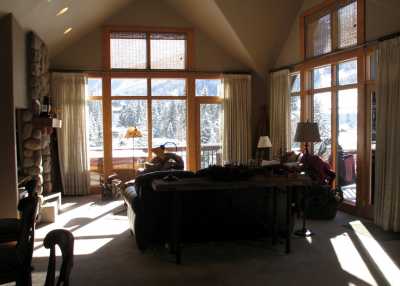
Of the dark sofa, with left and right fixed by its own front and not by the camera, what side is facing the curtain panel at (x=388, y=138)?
right

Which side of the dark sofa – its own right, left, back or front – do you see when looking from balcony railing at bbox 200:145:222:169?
front

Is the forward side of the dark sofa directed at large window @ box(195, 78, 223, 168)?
yes

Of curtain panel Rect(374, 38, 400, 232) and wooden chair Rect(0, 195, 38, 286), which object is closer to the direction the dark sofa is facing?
the curtain panel

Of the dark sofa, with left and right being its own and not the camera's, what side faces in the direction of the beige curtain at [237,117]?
front

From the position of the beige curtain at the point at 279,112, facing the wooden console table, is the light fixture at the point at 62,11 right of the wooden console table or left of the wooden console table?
right

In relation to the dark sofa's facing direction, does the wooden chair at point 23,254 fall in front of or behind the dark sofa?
behind

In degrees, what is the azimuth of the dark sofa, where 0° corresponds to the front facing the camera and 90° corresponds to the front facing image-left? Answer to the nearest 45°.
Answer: approximately 180°

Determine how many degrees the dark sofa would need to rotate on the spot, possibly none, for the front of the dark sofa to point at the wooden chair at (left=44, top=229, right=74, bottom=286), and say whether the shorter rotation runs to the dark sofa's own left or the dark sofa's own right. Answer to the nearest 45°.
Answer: approximately 180°
